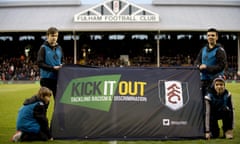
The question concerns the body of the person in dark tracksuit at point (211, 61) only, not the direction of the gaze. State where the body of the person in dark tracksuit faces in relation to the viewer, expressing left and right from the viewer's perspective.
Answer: facing the viewer and to the left of the viewer

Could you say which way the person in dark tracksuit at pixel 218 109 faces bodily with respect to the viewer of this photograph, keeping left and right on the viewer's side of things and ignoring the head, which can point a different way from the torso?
facing the viewer

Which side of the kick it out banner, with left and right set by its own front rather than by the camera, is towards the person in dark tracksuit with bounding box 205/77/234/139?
left

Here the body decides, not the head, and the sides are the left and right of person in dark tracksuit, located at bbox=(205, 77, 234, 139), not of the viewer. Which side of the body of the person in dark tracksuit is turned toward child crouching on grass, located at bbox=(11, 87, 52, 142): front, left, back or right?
right

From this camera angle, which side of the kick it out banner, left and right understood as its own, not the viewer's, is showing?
front
